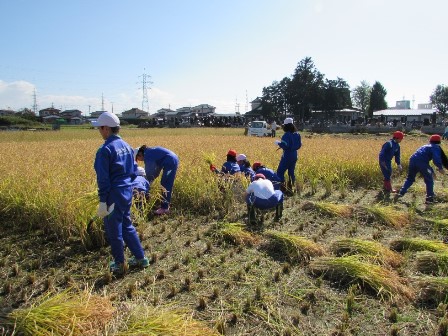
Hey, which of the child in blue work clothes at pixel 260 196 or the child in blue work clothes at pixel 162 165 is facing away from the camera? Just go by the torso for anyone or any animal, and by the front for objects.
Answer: the child in blue work clothes at pixel 260 196

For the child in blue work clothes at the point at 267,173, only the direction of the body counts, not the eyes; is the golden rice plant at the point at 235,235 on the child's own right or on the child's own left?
on the child's own left

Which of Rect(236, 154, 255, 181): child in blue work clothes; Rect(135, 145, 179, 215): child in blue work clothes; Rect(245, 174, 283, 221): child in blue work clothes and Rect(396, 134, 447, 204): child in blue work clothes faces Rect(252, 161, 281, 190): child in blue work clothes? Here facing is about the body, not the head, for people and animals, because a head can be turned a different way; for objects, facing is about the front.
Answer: Rect(245, 174, 283, 221): child in blue work clothes

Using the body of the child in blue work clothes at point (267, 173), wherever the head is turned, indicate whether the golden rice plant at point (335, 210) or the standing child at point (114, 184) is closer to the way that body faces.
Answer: the standing child

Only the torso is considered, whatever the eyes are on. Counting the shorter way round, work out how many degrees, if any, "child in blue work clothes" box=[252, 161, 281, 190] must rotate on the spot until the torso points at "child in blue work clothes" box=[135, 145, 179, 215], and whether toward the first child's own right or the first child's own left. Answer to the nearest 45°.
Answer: approximately 45° to the first child's own left

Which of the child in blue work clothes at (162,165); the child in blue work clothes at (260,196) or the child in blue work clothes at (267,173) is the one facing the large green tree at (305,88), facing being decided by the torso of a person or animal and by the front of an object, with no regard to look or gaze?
the child in blue work clothes at (260,196)

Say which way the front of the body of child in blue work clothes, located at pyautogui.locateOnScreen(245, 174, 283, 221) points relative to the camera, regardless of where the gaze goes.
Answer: away from the camera

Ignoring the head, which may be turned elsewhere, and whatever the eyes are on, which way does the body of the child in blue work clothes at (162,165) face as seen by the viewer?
to the viewer's left
